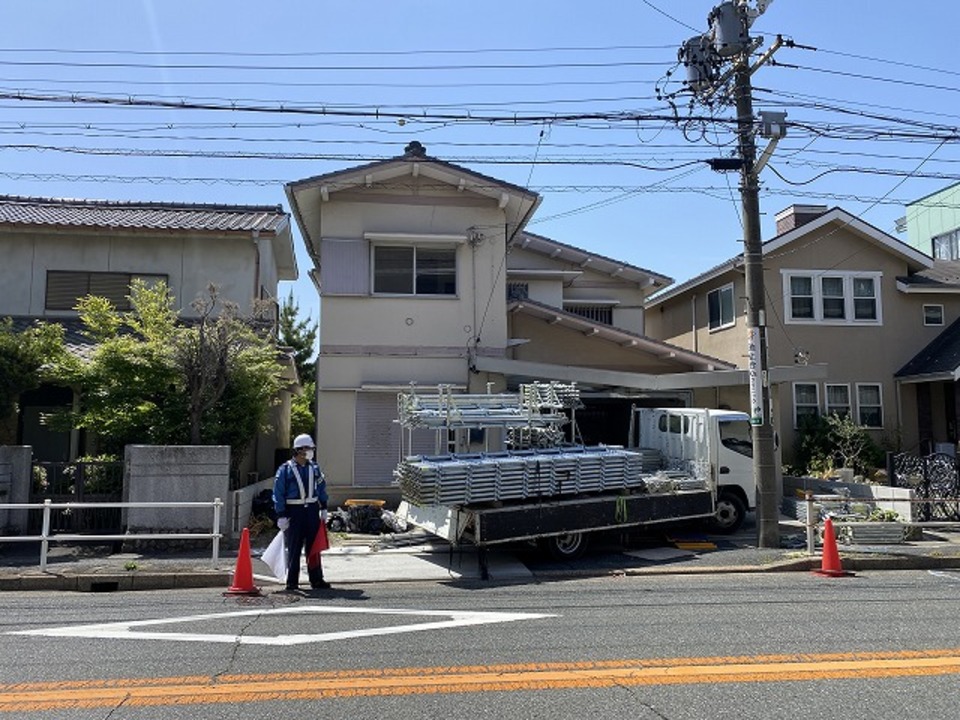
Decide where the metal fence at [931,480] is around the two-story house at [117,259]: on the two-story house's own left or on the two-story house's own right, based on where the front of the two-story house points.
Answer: on the two-story house's own left

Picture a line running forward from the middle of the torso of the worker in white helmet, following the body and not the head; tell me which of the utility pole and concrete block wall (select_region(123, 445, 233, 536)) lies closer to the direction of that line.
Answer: the utility pole

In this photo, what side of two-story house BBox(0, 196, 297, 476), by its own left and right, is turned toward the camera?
front

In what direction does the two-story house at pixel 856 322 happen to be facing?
toward the camera

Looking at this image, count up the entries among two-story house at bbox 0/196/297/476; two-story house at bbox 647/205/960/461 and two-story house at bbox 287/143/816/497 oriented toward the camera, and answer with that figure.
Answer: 3

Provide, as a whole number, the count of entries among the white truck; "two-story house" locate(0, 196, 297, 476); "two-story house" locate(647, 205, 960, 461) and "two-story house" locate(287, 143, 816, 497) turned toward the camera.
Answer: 3

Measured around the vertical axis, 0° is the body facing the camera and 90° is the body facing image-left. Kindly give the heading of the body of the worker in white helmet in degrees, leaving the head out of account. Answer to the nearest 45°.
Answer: approximately 315°

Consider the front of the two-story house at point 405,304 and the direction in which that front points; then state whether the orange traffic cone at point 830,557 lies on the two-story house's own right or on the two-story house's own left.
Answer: on the two-story house's own left

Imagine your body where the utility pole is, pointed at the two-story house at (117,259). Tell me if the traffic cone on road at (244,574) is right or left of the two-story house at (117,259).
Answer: left

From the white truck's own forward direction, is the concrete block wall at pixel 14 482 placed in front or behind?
behind

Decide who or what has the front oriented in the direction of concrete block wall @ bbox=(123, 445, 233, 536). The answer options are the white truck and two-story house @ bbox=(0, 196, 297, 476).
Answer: the two-story house

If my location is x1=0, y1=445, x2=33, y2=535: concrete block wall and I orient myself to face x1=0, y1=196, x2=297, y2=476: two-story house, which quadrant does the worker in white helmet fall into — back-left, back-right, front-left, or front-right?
back-right

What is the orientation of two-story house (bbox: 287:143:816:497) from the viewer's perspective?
toward the camera

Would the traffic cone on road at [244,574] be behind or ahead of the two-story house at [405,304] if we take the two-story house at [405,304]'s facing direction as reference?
ahead

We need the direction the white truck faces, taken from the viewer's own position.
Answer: facing away from the viewer and to the right of the viewer
